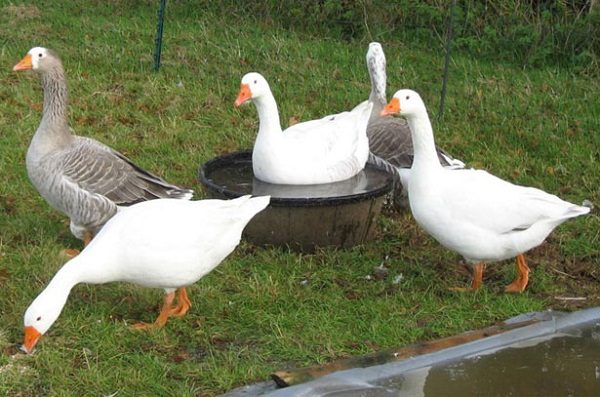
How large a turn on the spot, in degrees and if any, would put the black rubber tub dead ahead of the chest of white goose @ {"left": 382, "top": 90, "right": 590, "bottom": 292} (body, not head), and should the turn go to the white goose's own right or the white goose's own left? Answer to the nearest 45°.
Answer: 0° — it already faces it

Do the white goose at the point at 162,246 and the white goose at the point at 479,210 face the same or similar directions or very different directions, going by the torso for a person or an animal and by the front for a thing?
same or similar directions

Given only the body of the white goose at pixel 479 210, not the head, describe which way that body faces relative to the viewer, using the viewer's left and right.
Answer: facing to the left of the viewer

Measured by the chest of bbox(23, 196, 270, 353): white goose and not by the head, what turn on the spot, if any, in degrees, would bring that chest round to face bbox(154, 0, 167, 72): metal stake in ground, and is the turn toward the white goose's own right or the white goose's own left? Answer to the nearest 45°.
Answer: approximately 90° to the white goose's own right

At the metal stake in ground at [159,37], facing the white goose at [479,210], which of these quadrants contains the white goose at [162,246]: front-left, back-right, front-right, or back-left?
front-right

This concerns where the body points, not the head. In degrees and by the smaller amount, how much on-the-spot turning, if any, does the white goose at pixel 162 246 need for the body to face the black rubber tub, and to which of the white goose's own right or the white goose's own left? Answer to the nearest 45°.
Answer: approximately 135° to the white goose's own right

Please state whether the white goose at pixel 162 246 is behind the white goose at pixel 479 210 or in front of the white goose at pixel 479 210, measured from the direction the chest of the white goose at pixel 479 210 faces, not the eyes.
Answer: in front

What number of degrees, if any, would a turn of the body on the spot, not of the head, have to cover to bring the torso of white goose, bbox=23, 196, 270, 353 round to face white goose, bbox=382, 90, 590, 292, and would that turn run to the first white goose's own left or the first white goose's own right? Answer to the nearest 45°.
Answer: approximately 180°

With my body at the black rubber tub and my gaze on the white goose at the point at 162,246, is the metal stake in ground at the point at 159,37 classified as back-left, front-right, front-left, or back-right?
back-right

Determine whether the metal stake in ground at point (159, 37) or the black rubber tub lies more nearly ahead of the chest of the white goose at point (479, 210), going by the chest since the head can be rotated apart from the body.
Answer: the black rubber tub

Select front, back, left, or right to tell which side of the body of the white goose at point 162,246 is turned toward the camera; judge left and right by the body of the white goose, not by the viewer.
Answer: left

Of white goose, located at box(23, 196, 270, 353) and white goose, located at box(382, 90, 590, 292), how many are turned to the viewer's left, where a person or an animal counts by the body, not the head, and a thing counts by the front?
2
